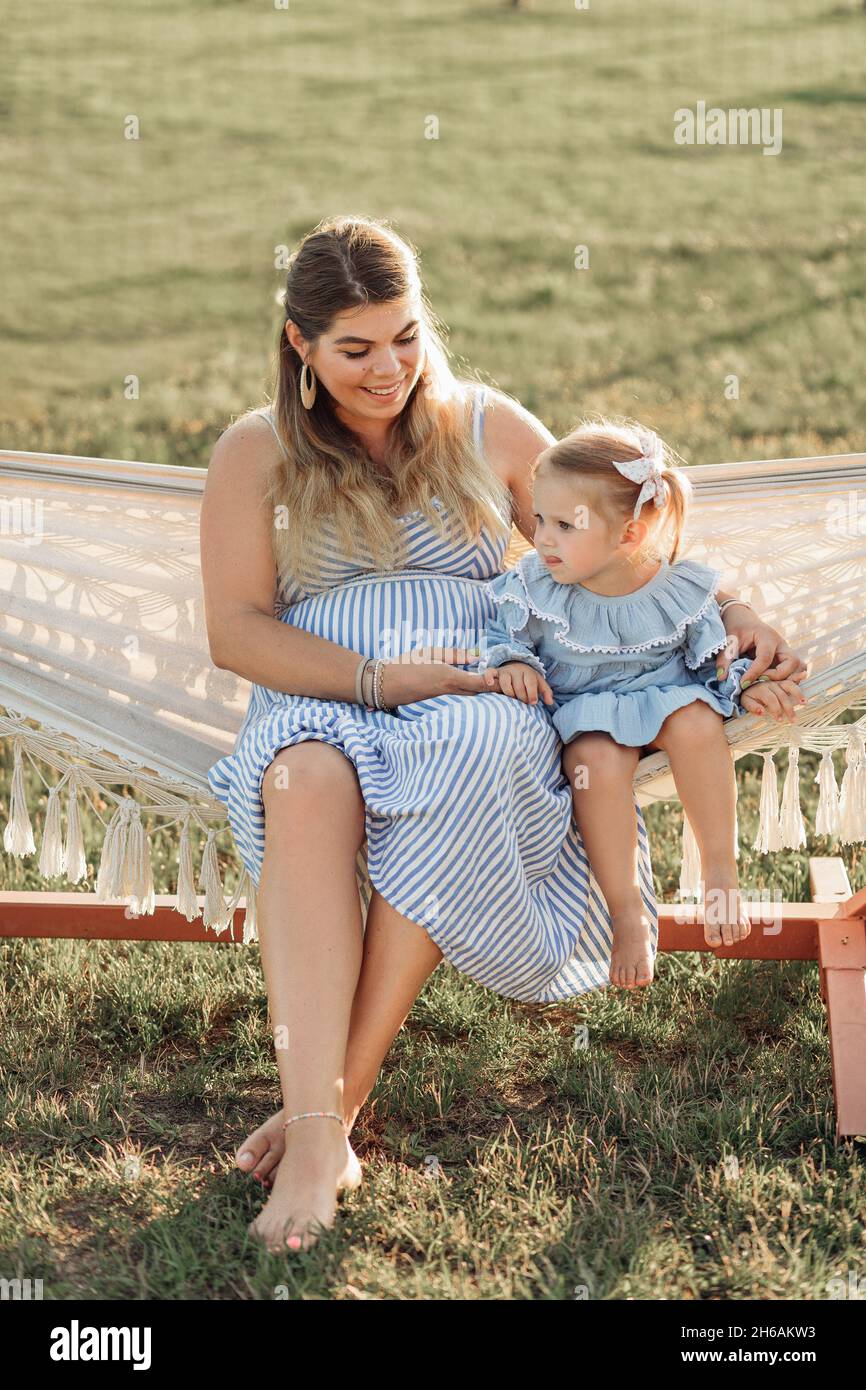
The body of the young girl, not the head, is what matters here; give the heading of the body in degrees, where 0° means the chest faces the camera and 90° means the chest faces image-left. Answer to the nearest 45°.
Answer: approximately 0°
